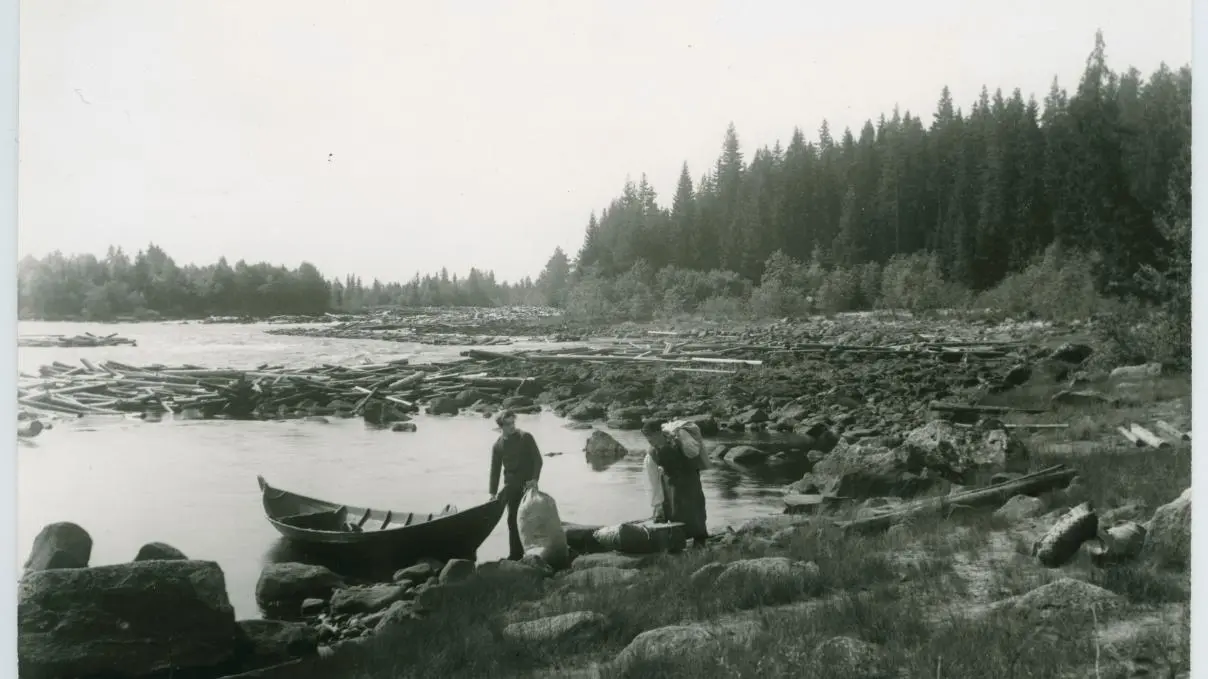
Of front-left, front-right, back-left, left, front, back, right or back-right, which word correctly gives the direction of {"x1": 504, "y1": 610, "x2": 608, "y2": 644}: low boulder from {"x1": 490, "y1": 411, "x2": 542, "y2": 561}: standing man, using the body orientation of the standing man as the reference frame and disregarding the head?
front-left

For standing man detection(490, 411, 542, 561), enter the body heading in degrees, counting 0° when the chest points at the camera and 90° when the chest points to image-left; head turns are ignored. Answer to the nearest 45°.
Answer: approximately 45°

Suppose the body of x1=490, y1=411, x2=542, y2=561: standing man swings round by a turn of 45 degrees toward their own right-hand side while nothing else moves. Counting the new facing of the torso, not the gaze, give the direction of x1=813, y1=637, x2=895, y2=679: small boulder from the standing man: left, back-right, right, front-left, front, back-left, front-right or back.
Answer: back-left
